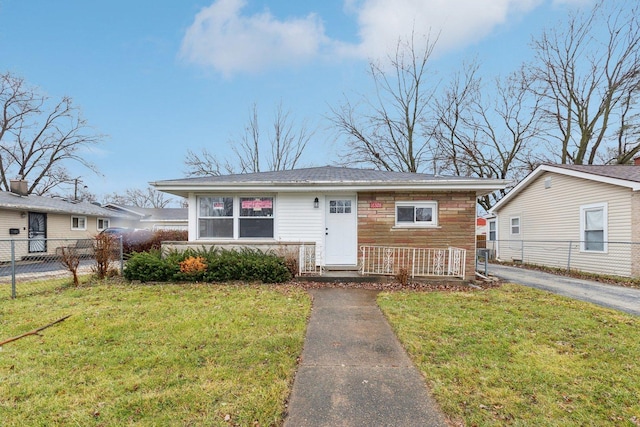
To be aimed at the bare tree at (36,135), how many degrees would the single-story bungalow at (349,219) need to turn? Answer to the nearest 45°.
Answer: approximately 135° to its right

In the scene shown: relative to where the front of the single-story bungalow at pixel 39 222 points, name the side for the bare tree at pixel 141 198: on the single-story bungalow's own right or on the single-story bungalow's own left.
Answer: on the single-story bungalow's own left

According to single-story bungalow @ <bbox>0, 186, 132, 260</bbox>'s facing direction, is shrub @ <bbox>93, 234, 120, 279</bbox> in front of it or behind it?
in front

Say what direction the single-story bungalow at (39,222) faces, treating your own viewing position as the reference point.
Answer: facing the viewer and to the right of the viewer

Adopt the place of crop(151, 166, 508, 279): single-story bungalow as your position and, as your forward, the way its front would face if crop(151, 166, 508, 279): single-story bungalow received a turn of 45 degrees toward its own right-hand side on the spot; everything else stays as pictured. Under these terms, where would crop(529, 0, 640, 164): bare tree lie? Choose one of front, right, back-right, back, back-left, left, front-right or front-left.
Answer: back

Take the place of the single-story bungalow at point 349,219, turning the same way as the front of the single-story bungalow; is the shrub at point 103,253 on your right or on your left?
on your right

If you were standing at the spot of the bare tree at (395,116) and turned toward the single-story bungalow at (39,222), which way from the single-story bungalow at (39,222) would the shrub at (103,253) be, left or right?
left

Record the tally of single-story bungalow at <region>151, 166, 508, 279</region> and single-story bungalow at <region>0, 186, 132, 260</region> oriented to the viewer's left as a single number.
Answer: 0
